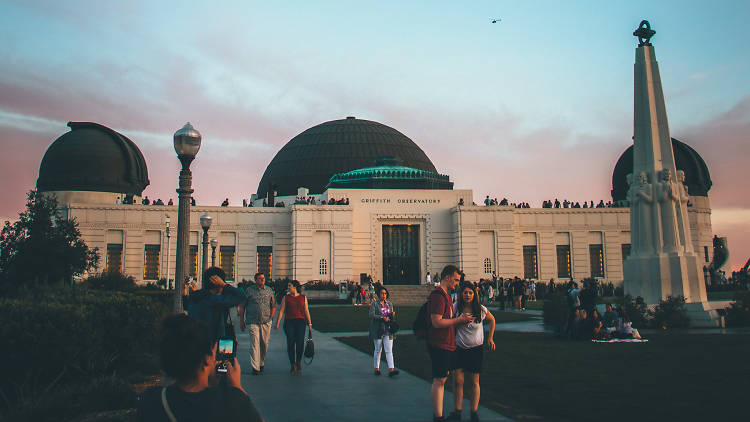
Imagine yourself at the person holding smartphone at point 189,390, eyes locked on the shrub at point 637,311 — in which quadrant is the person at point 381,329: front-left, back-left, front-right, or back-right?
front-left

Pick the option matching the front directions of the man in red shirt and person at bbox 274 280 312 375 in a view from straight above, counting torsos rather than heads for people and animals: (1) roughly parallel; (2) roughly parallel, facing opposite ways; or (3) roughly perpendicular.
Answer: roughly perpendicular

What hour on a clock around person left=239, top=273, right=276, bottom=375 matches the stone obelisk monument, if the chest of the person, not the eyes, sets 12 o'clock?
The stone obelisk monument is roughly at 8 o'clock from the person.

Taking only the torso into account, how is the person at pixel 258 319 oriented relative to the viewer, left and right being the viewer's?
facing the viewer

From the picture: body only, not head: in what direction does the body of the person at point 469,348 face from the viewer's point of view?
toward the camera

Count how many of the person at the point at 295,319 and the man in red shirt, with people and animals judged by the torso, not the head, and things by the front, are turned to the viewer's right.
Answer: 1

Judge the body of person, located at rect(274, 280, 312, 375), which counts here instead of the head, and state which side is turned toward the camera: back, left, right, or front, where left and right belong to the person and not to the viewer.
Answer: front

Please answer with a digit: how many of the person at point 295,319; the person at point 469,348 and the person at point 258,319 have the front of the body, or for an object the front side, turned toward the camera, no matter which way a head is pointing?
3

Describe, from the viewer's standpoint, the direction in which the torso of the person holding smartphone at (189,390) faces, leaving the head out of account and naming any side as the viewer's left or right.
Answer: facing away from the viewer and to the right of the viewer

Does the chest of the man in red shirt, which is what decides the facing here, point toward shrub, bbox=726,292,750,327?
no

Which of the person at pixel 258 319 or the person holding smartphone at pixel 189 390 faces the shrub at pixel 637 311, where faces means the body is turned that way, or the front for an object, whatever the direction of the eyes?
the person holding smartphone

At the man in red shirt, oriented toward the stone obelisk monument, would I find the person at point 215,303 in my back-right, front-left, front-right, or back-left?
back-left

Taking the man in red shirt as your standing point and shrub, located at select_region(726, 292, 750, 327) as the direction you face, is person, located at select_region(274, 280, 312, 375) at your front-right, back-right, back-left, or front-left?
front-left

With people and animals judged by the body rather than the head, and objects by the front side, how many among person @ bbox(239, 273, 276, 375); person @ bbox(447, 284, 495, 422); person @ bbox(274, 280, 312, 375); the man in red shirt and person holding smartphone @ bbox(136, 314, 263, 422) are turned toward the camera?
3

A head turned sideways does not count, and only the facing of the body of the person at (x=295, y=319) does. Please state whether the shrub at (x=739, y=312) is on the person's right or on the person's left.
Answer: on the person's left

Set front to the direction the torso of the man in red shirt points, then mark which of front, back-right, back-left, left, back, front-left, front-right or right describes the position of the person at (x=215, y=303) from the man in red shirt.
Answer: back

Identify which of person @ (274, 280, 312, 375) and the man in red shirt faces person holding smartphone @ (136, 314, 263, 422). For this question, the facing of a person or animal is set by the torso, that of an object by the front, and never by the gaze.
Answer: the person

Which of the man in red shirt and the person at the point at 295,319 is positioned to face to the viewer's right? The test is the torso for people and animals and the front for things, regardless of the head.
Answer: the man in red shirt

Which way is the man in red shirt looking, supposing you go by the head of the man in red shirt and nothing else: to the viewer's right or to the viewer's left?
to the viewer's right
